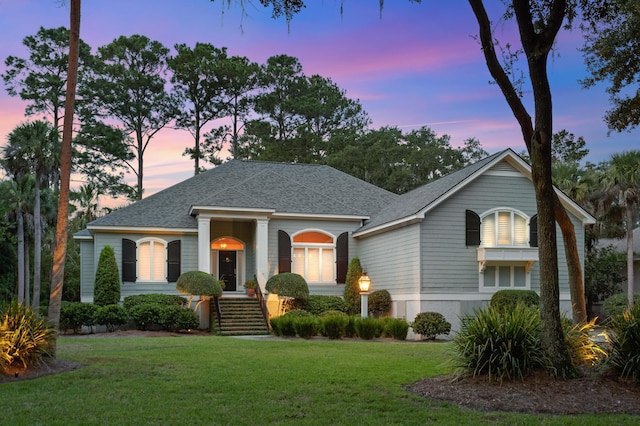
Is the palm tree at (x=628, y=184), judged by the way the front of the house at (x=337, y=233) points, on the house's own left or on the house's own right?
on the house's own left

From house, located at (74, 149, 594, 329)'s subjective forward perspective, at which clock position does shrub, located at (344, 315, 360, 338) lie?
The shrub is roughly at 12 o'clock from the house.

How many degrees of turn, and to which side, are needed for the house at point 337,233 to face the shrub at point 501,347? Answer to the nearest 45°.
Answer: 0° — it already faces it

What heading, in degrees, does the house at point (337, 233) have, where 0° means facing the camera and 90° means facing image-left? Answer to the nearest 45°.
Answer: approximately 0°

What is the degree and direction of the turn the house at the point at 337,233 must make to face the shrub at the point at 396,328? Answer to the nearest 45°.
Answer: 0° — it already faces it

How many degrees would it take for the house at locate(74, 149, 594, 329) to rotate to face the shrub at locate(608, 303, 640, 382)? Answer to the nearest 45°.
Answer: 0° — it already faces it

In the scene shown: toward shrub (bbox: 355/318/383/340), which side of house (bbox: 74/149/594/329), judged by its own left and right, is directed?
front

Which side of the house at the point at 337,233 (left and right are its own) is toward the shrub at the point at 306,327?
front

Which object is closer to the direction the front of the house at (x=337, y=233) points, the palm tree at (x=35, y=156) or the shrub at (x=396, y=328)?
the shrub

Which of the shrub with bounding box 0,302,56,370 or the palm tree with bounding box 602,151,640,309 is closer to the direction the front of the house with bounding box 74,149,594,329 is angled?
the shrub

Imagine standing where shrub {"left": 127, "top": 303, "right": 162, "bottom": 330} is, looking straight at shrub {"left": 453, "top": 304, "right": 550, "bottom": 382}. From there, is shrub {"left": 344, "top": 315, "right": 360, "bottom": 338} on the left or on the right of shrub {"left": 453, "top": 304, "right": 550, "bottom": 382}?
left
